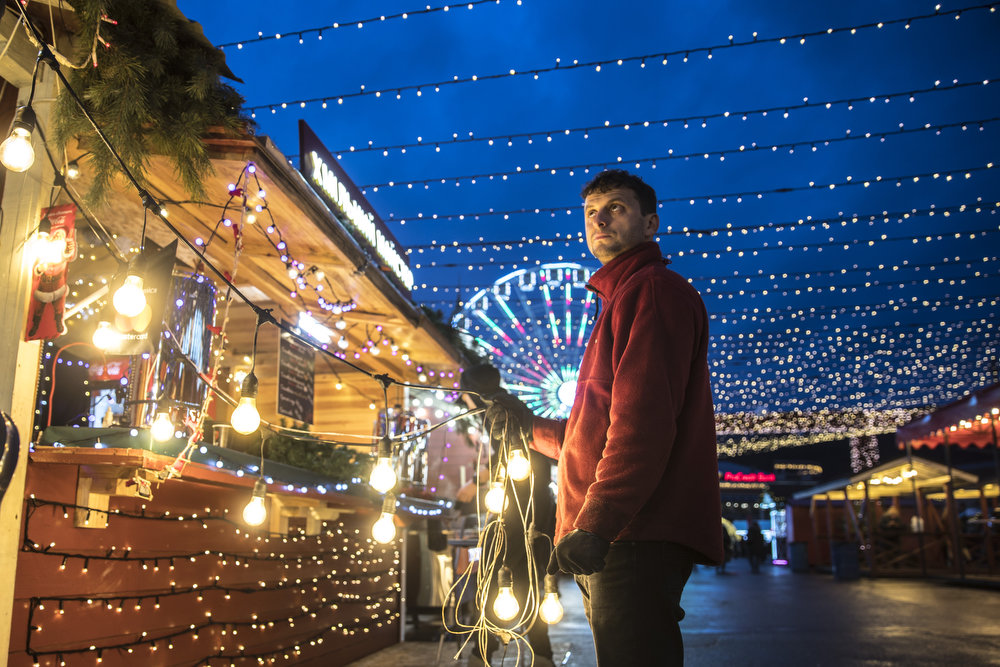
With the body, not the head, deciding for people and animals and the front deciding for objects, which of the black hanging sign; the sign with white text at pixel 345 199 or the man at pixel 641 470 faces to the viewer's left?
the man

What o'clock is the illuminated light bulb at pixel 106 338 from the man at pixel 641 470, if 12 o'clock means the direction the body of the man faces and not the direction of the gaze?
The illuminated light bulb is roughly at 1 o'clock from the man.

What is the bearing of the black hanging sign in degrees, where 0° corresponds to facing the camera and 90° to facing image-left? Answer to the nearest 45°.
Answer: approximately 315°

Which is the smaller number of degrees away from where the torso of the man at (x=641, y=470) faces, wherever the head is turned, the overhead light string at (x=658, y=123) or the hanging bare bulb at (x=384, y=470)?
the hanging bare bulb

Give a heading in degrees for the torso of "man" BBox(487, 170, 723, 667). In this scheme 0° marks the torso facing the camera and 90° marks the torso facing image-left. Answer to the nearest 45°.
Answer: approximately 90°
